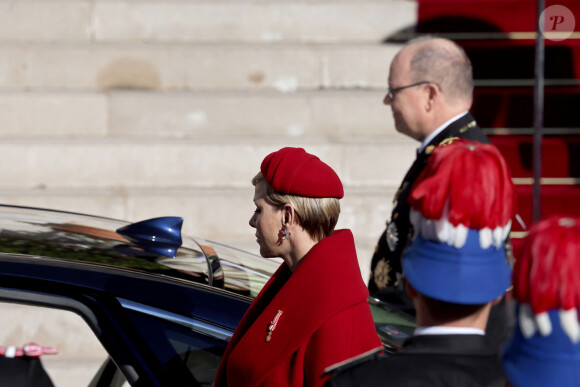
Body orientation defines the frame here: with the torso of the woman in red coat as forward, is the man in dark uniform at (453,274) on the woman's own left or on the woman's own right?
on the woman's own left

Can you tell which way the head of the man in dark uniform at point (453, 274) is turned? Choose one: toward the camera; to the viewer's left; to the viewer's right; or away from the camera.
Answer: away from the camera

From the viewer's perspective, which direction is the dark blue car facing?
to the viewer's left

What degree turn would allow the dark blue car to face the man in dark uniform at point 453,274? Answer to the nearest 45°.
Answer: approximately 135° to its left

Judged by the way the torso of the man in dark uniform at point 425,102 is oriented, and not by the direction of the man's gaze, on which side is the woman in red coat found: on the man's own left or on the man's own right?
on the man's own left

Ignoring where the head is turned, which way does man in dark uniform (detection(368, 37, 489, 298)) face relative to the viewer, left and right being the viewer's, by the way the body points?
facing to the left of the viewer

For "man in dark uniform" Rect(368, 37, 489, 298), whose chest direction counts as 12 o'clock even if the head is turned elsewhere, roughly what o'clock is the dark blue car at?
The dark blue car is roughly at 10 o'clock from the man in dark uniform.

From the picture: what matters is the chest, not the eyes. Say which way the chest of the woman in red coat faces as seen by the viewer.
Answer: to the viewer's left

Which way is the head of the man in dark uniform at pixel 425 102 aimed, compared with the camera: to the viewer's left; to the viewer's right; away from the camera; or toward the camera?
to the viewer's left
